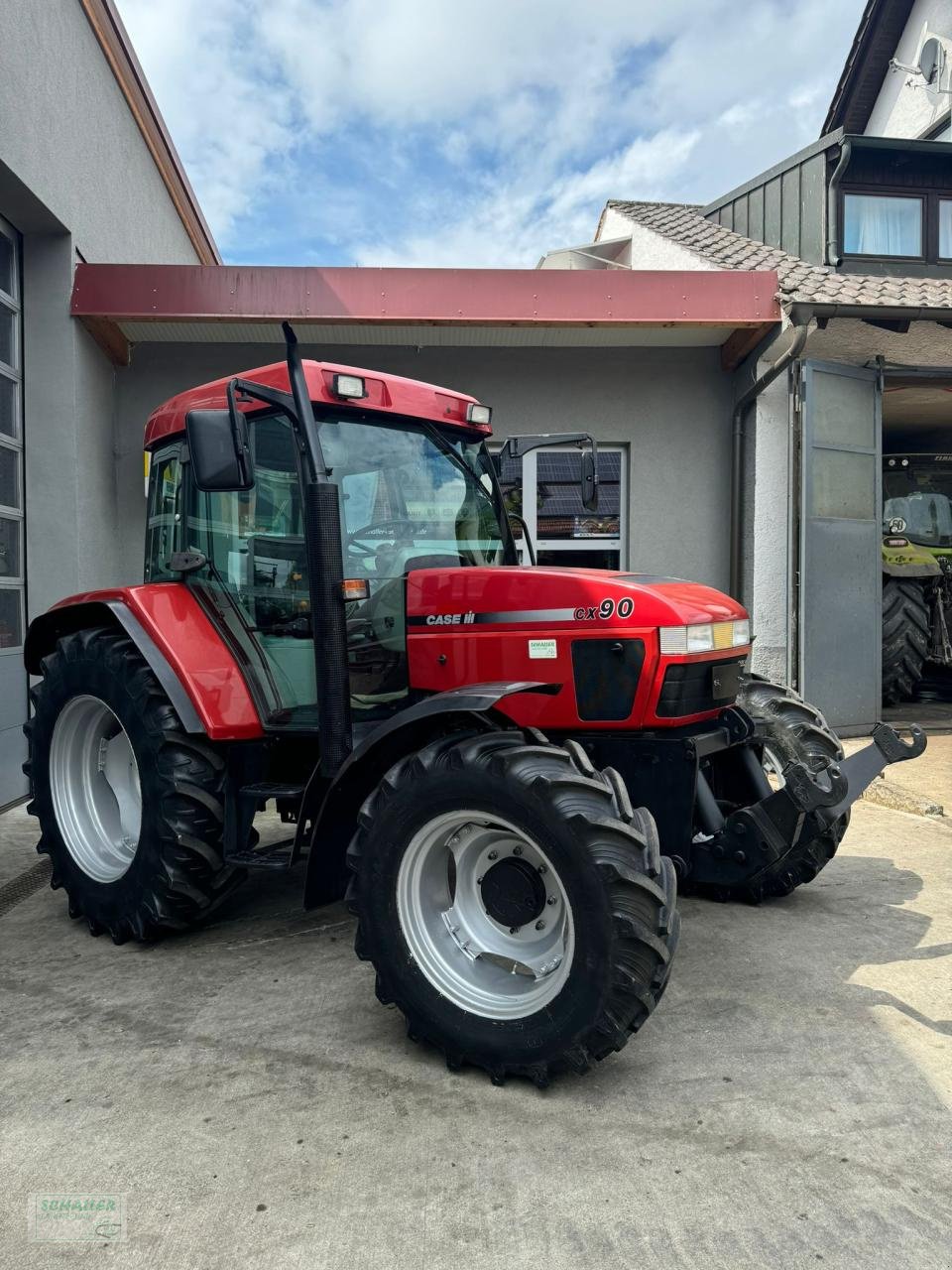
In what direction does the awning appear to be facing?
toward the camera

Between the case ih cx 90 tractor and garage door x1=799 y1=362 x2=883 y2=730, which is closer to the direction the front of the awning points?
the case ih cx 90 tractor

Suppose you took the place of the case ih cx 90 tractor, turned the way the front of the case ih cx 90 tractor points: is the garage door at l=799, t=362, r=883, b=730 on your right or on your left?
on your left

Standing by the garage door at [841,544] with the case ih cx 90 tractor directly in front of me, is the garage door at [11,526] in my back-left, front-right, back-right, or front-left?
front-right

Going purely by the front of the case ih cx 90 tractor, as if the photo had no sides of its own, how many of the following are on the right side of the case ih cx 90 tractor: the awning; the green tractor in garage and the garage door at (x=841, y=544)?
0

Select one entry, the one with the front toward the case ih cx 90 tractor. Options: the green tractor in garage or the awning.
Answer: the awning

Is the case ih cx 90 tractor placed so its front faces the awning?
no

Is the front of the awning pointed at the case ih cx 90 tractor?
yes

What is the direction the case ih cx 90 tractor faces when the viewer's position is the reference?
facing the viewer and to the right of the viewer

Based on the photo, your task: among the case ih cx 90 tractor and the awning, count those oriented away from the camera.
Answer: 0
